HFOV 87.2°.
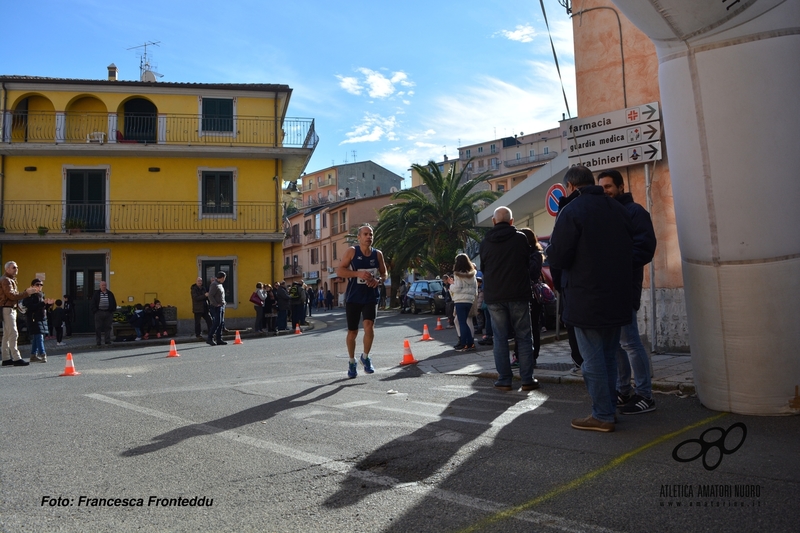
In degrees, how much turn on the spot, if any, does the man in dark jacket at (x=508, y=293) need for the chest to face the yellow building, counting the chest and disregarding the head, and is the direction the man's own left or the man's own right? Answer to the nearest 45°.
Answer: approximately 45° to the man's own left

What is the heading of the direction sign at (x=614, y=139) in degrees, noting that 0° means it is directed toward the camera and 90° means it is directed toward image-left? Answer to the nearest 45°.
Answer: approximately 0°

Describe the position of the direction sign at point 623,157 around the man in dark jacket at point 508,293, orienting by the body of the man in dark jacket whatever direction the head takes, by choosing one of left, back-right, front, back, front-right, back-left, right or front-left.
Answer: front-right

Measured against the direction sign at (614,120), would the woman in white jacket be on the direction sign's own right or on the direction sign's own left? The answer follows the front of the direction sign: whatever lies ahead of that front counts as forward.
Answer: on the direction sign's own right

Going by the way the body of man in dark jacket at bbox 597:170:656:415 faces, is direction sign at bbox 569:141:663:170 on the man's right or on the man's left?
on the man's right

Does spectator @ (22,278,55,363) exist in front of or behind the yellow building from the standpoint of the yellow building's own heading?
in front

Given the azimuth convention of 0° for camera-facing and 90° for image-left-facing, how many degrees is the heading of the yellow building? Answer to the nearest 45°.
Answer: approximately 0°

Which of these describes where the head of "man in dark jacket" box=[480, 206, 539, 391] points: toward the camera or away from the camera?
away from the camera

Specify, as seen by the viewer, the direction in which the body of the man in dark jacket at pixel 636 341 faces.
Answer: to the viewer's left
